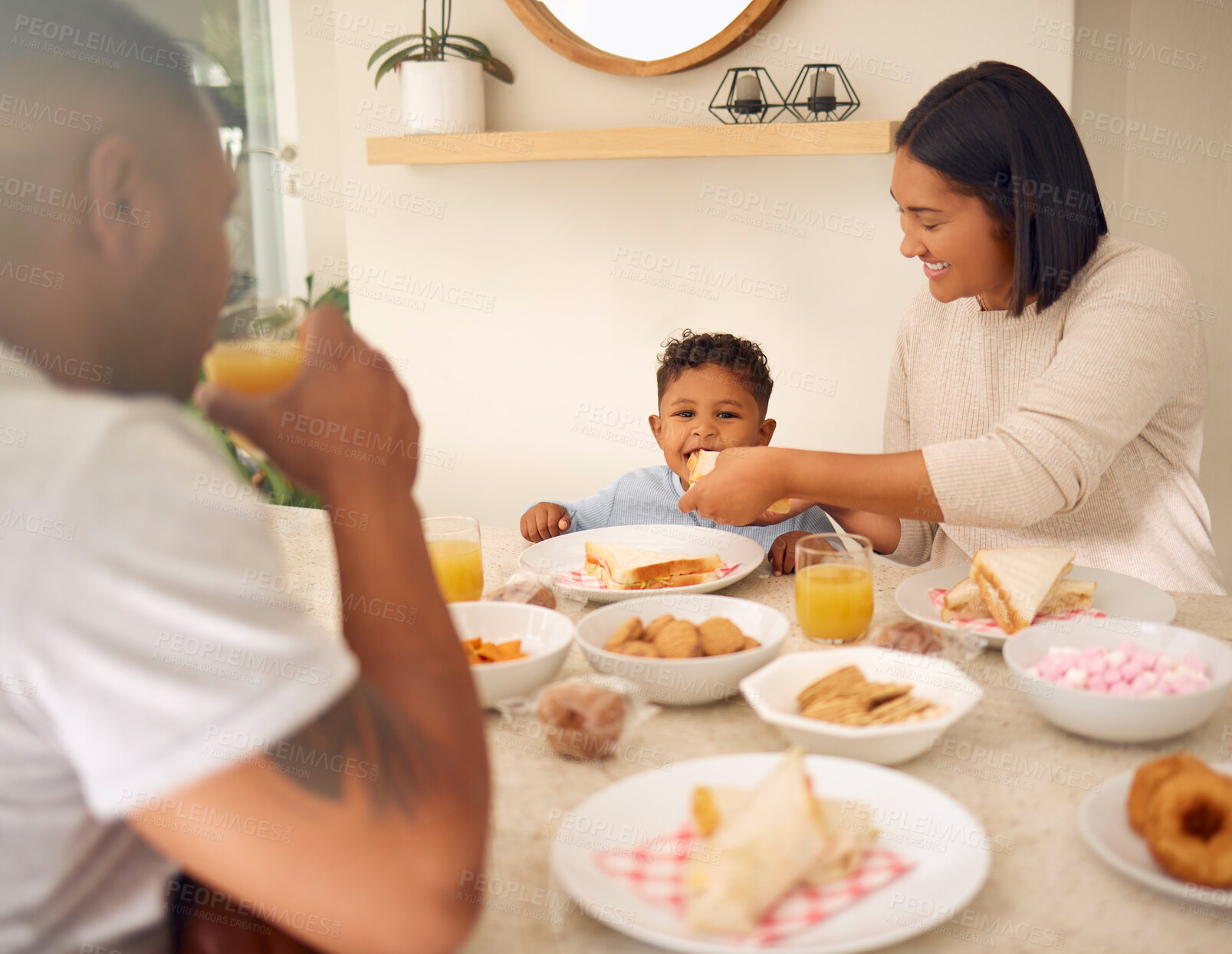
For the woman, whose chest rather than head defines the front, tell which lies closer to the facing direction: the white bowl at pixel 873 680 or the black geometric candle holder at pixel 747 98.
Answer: the white bowl

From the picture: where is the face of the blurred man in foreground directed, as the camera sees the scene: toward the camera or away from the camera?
away from the camera

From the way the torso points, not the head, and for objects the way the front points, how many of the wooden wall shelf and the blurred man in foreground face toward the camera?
1

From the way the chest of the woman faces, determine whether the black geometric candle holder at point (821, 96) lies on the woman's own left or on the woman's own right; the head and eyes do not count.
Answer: on the woman's own right

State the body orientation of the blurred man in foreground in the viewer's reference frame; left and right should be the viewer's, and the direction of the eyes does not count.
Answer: facing away from the viewer and to the right of the viewer

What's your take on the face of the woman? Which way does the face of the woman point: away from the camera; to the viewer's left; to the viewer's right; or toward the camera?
to the viewer's left

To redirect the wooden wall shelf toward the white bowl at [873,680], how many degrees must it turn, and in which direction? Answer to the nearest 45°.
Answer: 0° — it already faces it

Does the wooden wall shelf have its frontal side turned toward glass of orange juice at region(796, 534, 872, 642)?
yes

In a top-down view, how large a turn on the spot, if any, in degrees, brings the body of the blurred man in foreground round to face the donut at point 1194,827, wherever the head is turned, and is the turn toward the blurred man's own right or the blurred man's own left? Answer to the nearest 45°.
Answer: approximately 45° to the blurred man's own right
